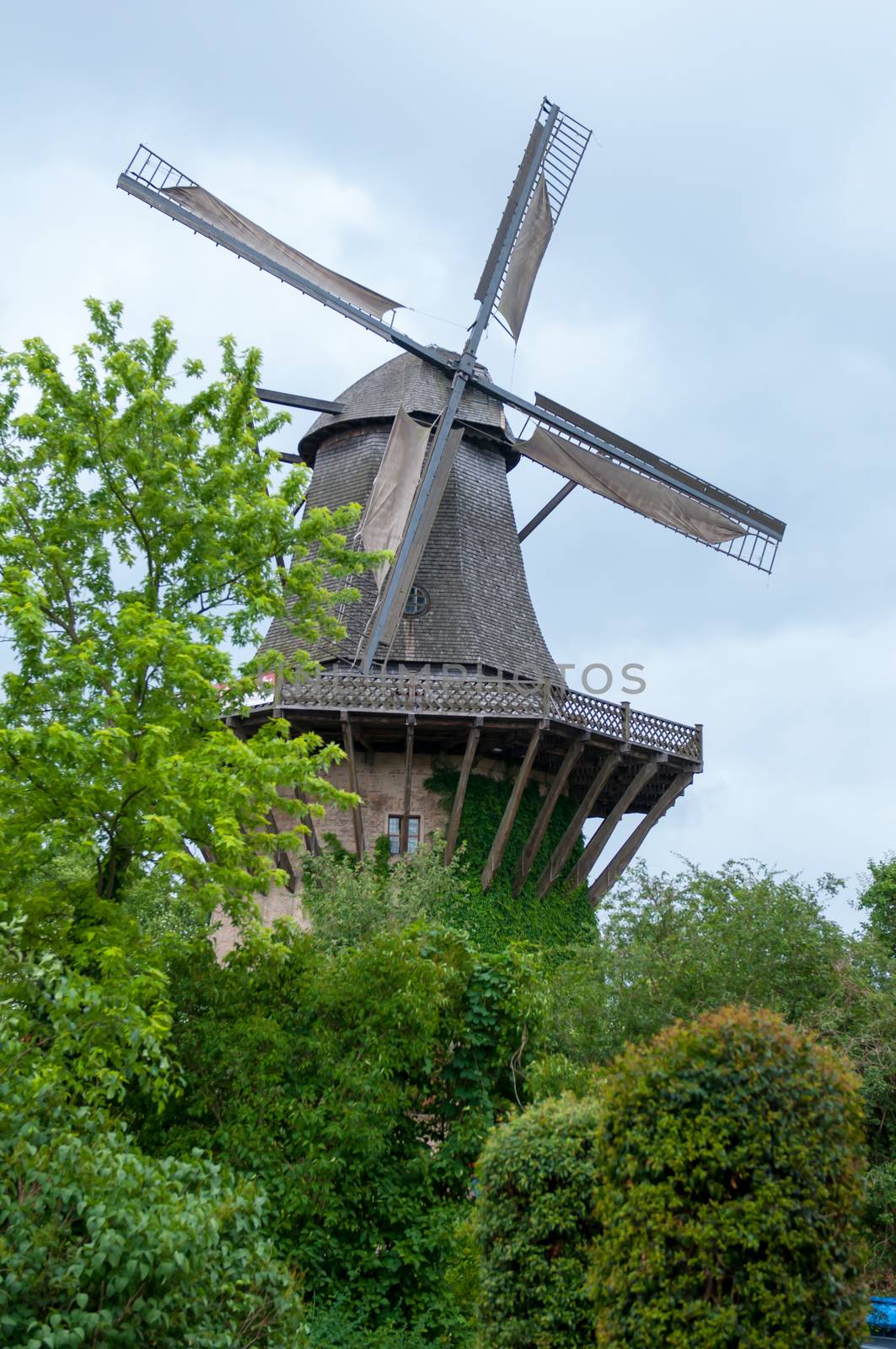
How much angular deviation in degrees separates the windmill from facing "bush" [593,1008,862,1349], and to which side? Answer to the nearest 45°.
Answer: approximately 45° to its right

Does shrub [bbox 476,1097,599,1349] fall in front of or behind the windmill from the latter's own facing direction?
in front

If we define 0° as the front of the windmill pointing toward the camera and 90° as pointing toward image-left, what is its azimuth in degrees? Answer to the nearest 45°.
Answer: approximately 315°

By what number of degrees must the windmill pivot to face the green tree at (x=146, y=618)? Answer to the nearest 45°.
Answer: approximately 45° to its right

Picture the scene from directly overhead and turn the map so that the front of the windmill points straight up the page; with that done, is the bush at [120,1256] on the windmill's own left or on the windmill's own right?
on the windmill's own right
